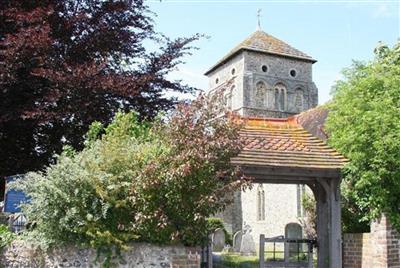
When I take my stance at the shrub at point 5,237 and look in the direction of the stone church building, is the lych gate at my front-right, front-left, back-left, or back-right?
front-right

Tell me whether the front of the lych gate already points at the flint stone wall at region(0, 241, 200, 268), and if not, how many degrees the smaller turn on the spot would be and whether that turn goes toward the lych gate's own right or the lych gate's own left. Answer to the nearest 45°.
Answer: approximately 45° to the lych gate's own right

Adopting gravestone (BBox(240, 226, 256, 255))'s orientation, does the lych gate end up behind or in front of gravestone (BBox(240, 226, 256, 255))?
in front

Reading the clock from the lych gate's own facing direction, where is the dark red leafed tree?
The dark red leafed tree is roughly at 3 o'clock from the lych gate.

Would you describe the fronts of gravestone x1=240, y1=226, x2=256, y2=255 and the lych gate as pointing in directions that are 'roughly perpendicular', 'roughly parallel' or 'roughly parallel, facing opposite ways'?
roughly parallel

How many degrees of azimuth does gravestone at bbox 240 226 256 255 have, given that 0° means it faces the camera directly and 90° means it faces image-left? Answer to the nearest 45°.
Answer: approximately 0°

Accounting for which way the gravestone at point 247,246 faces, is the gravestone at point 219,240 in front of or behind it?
behind

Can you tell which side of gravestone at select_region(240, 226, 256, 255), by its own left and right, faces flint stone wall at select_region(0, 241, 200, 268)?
front

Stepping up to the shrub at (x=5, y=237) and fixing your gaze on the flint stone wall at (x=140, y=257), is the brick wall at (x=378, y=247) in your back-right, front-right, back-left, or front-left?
front-left

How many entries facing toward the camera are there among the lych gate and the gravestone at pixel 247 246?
2

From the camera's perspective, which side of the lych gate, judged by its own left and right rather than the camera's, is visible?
front
